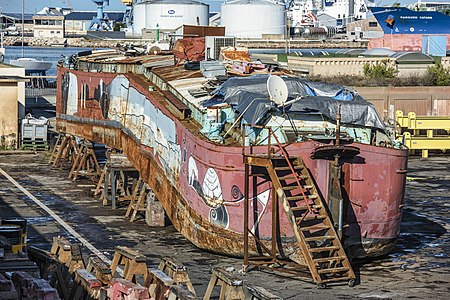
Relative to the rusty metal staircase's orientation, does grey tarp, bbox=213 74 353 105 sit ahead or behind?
behind

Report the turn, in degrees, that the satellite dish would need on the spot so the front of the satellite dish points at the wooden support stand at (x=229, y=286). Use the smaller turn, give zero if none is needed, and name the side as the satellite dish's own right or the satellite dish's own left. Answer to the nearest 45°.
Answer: approximately 45° to the satellite dish's own right

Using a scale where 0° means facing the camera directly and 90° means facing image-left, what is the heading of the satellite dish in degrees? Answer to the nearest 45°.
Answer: approximately 315°

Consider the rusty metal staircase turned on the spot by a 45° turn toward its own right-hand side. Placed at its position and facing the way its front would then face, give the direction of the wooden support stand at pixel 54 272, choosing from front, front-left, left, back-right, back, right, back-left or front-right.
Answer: front-right

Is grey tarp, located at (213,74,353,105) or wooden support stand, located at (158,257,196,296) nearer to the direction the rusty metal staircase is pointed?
the wooden support stand

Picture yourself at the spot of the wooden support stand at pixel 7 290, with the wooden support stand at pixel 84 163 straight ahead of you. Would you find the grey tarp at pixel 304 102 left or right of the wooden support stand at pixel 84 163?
right

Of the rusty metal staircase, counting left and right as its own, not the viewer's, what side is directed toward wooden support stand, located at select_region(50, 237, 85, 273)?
right

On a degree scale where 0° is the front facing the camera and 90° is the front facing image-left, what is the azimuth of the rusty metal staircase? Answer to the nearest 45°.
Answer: approximately 315°

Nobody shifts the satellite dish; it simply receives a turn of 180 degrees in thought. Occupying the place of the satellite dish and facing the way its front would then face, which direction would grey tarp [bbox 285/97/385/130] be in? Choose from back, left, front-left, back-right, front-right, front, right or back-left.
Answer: right

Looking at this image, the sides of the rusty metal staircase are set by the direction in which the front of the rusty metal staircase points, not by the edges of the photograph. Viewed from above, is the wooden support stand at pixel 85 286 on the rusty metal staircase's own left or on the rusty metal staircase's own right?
on the rusty metal staircase's own right

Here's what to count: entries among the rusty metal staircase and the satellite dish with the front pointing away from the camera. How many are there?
0
